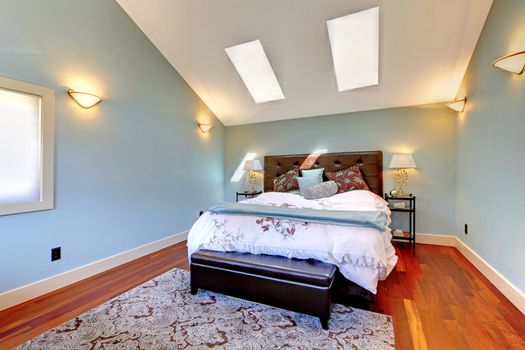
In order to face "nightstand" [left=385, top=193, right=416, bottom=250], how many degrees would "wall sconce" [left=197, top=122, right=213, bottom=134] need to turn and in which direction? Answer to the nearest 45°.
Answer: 0° — it already faces it

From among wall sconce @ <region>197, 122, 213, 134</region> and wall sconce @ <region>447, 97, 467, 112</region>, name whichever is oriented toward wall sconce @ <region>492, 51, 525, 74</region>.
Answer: wall sconce @ <region>197, 122, 213, 134</region>

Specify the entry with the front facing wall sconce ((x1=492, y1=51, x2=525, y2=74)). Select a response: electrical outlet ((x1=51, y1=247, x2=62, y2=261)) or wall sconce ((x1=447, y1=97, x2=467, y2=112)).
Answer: the electrical outlet

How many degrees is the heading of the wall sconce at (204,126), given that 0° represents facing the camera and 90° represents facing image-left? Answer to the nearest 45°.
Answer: approximately 315°

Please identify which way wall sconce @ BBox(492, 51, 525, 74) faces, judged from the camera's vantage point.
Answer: facing to the left of the viewer

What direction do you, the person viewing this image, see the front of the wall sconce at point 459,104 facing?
facing to the left of the viewer
